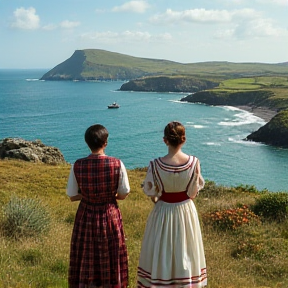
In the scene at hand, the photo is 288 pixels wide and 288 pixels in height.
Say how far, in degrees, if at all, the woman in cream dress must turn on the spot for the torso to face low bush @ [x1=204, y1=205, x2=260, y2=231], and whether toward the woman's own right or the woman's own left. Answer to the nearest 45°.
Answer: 0° — they already face it

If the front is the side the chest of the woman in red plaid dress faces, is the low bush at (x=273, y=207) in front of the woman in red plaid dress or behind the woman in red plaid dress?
in front

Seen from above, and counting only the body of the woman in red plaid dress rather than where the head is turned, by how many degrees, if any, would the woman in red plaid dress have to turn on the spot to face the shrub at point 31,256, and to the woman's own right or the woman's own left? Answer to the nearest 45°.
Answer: approximately 45° to the woman's own left

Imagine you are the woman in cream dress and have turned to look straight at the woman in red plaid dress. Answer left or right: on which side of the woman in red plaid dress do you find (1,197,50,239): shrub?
right

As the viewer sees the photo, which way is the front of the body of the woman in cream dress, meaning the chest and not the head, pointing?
away from the camera

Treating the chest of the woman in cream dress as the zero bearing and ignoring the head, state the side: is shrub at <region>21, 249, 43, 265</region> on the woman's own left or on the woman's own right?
on the woman's own left

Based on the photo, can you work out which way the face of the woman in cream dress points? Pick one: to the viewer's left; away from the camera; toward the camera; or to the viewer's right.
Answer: away from the camera

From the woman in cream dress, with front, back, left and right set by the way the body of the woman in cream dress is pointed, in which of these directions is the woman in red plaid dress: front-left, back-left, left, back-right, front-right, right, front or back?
left

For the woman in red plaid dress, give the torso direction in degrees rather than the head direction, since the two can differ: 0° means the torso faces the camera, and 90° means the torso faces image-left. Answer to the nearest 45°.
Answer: approximately 180°

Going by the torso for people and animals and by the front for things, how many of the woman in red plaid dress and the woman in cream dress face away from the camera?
2

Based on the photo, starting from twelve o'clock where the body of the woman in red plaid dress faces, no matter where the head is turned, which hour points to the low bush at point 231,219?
The low bush is roughly at 1 o'clock from the woman in red plaid dress.

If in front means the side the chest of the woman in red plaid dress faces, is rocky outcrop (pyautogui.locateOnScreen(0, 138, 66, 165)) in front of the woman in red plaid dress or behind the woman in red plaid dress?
in front
